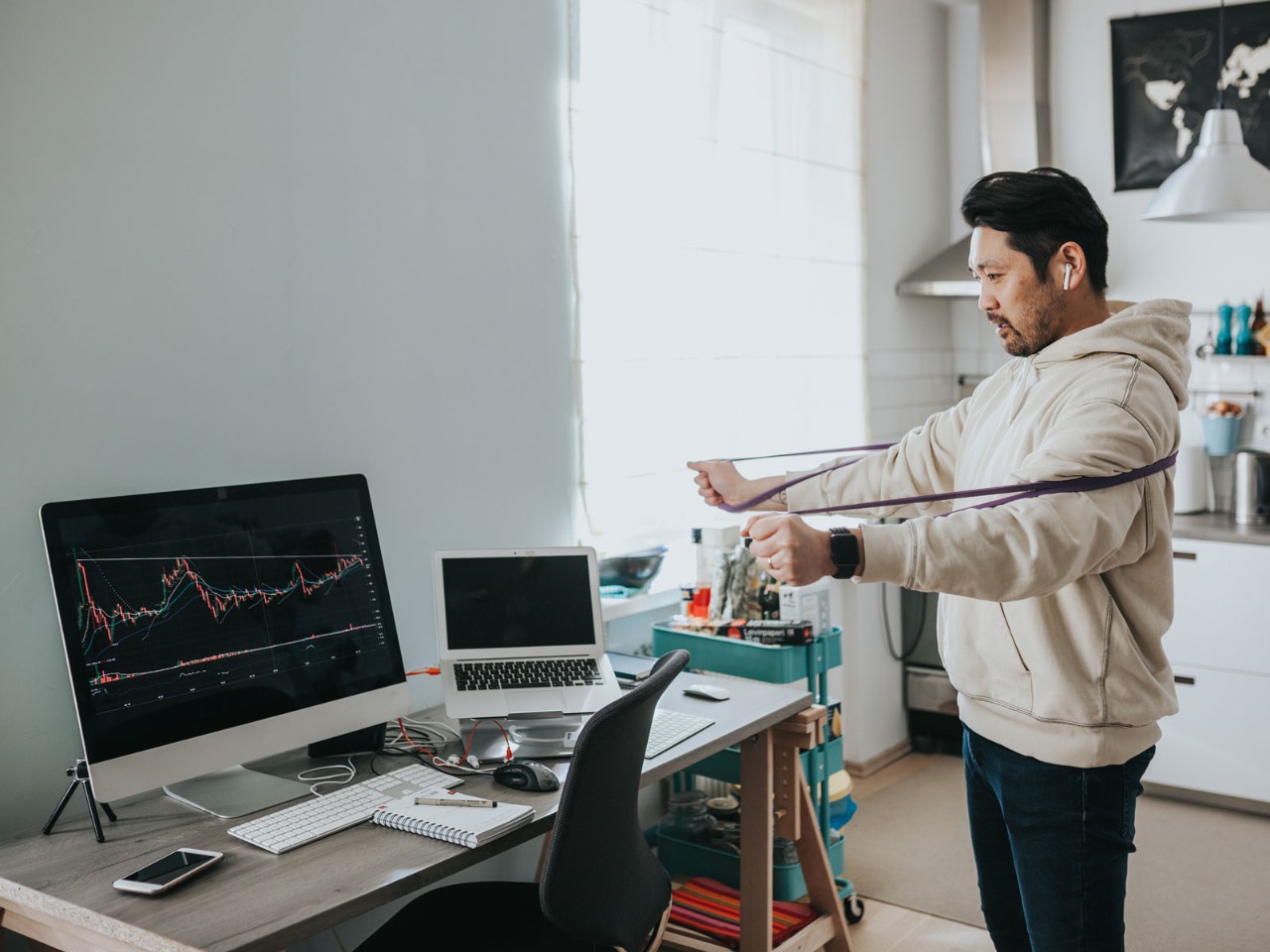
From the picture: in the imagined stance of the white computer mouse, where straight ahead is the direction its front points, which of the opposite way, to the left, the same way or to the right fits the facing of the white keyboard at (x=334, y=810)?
the opposite way

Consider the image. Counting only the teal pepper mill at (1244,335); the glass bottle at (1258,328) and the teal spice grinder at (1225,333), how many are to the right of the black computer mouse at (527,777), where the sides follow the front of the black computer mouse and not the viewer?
3

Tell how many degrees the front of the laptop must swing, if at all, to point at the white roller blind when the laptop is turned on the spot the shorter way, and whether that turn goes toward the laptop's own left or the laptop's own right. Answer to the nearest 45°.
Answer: approximately 135° to the laptop's own left

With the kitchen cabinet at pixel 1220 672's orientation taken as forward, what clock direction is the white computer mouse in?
The white computer mouse is roughly at 1 o'clock from the kitchen cabinet.

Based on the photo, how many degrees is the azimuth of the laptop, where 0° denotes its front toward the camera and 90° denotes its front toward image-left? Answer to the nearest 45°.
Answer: approximately 0°

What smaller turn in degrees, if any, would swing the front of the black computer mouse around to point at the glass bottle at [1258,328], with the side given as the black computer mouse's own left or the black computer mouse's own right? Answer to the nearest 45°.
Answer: approximately 90° to the black computer mouse's own right

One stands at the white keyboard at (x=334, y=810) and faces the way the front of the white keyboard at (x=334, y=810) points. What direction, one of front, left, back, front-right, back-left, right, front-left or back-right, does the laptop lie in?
left

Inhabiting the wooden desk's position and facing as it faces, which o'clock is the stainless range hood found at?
The stainless range hood is roughly at 9 o'clock from the wooden desk.

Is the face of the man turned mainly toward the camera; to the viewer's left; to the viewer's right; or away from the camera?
to the viewer's left

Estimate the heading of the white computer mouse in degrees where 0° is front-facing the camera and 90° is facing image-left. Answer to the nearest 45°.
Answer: approximately 135°

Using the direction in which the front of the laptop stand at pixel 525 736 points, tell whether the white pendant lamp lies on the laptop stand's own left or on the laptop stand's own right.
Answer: on the laptop stand's own left

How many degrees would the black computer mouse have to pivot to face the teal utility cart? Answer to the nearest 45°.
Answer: approximately 90° to its right

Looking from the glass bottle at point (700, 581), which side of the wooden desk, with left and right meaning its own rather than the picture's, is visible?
left

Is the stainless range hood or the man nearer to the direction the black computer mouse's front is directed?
the stainless range hood
